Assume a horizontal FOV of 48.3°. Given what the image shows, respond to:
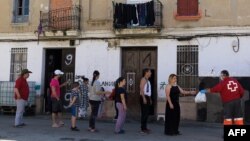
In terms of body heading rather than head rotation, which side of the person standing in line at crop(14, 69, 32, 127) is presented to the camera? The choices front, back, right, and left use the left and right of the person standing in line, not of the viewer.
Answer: right

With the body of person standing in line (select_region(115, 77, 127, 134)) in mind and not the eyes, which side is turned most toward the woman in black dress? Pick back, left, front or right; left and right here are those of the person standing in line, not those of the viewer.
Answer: front

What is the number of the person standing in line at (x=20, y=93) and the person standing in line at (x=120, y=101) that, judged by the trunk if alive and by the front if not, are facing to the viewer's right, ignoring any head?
2

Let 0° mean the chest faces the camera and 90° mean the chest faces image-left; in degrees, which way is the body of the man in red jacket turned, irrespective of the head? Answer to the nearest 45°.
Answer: approximately 135°

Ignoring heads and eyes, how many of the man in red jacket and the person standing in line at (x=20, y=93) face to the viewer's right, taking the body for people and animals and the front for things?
1

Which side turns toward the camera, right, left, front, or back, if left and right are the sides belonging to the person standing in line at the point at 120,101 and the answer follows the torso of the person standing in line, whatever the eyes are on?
right

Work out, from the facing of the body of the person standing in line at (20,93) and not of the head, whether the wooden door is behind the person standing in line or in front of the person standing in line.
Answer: in front

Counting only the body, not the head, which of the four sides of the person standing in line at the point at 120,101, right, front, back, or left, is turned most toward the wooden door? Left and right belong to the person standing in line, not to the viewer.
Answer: left

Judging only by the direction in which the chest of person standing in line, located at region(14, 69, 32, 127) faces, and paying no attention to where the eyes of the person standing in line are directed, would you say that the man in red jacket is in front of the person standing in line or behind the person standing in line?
in front

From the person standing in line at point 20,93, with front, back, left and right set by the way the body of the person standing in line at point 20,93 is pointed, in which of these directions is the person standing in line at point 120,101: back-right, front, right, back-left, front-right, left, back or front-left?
front-right

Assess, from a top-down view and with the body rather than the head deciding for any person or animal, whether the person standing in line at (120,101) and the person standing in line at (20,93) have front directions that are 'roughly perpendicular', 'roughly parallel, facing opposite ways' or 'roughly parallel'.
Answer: roughly parallel
